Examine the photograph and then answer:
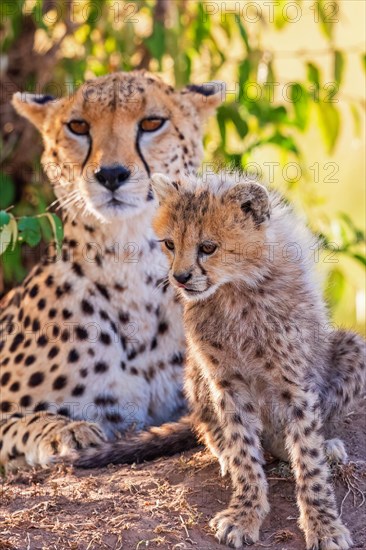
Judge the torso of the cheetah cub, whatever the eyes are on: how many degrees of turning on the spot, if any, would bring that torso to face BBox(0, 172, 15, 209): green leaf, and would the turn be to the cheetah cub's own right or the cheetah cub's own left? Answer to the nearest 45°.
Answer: approximately 135° to the cheetah cub's own right

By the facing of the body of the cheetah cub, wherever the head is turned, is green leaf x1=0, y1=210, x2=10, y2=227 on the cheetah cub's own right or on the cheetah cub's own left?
on the cheetah cub's own right

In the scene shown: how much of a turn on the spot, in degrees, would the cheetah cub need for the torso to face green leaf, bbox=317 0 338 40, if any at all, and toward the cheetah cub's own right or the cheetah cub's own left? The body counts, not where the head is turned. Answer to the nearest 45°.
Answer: approximately 180°

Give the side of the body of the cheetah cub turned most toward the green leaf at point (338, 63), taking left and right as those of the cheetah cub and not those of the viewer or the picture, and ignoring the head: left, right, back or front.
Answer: back

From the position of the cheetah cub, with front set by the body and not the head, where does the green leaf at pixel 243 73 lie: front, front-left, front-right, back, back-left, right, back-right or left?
back

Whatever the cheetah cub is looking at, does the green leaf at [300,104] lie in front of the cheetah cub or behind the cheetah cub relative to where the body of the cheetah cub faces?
behind

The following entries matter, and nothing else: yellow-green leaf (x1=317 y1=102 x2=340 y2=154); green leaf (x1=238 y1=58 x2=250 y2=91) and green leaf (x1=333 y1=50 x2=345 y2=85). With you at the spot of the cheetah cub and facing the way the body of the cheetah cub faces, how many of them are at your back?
3

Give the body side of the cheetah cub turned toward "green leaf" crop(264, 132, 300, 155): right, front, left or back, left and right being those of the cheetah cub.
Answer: back

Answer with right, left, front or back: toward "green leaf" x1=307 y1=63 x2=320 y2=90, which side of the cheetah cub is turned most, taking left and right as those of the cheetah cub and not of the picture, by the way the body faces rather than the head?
back

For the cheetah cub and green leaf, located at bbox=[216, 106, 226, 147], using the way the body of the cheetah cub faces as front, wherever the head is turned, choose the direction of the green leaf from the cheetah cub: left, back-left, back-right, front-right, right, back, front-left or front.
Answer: back
